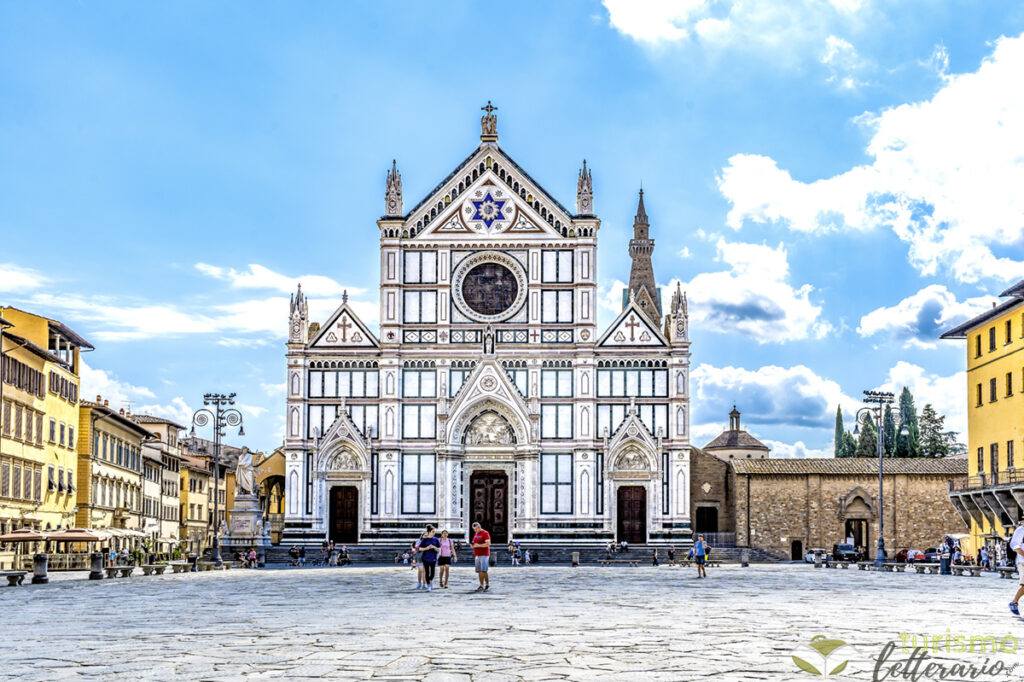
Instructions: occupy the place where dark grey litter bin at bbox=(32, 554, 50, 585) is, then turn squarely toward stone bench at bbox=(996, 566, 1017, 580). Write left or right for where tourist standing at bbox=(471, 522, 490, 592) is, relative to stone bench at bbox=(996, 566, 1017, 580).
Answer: right

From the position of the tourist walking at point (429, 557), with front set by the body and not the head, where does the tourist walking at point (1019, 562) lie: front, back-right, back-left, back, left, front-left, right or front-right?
front-left

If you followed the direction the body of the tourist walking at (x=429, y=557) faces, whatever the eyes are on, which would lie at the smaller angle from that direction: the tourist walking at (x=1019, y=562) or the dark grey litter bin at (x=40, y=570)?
the tourist walking

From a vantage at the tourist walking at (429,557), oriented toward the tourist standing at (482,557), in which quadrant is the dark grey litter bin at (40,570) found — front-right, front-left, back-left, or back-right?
back-left

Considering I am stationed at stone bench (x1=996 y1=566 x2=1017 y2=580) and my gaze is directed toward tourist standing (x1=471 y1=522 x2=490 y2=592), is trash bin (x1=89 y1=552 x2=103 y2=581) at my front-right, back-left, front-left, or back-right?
front-right

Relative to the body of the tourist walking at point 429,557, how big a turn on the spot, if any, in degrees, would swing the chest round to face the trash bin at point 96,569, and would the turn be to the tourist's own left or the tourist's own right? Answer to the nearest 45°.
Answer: approximately 135° to the tourist's own right

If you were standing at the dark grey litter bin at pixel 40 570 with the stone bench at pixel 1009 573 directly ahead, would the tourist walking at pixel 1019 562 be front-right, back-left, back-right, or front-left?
front-right

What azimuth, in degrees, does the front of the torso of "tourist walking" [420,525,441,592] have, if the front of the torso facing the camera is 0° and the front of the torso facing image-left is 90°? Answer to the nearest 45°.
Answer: approximately 0°

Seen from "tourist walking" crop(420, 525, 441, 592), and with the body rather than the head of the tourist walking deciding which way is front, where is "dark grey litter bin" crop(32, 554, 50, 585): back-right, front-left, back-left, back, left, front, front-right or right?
back-right

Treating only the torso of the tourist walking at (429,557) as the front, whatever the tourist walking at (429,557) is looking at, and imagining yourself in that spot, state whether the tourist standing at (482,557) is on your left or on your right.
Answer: on your left
